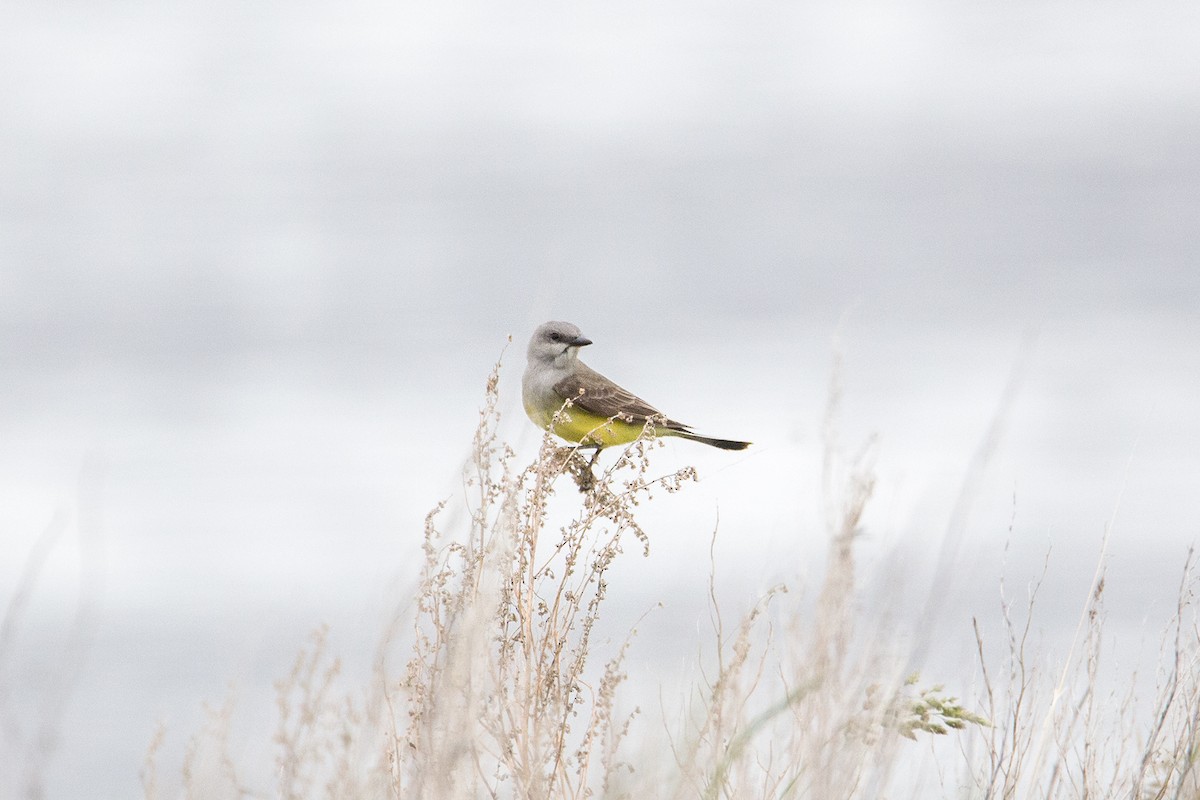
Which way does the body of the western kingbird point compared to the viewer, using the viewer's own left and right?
facing to the left of the viewer
